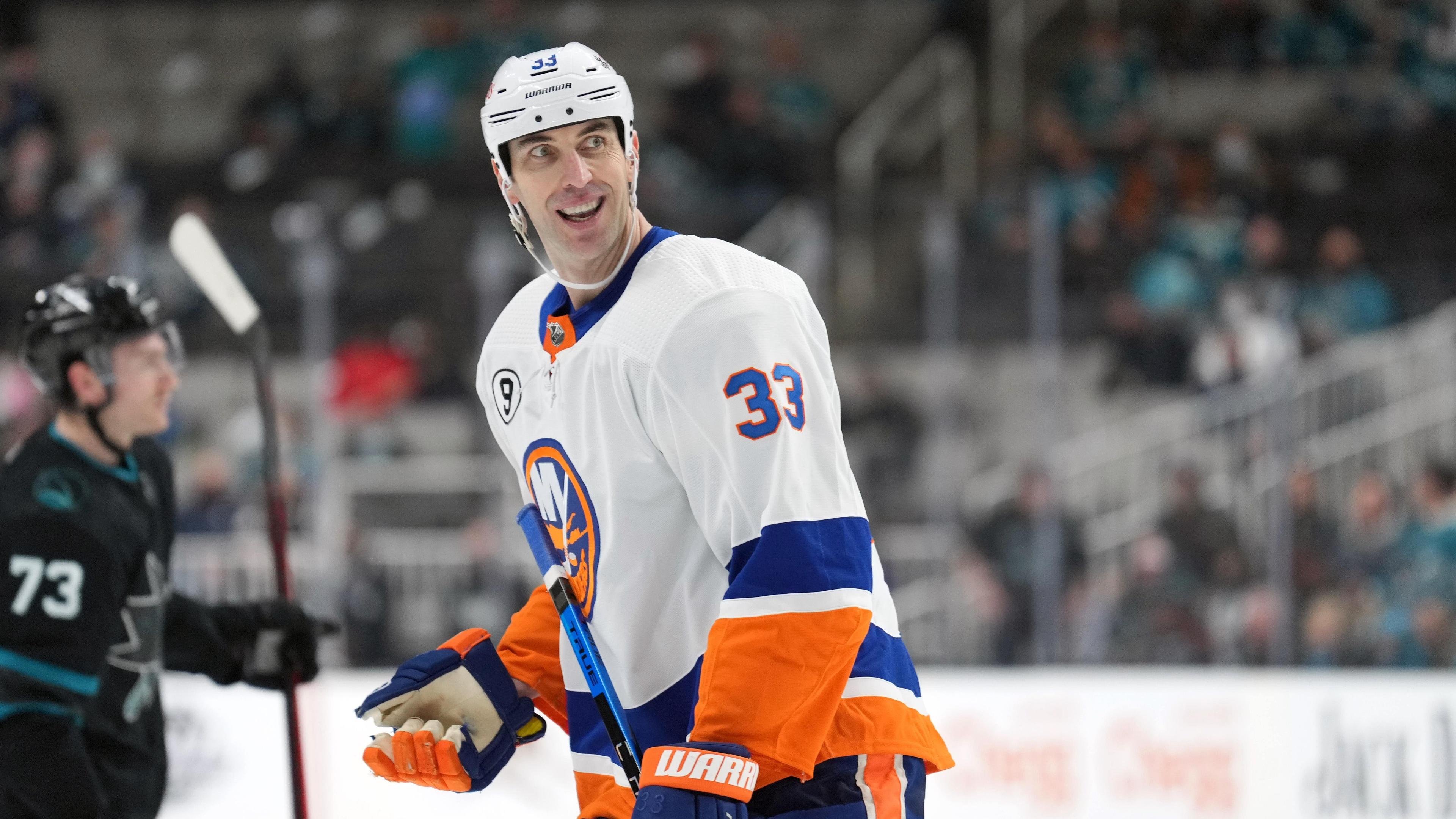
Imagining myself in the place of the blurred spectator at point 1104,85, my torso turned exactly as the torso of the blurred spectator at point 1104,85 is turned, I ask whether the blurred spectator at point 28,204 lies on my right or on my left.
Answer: on my right

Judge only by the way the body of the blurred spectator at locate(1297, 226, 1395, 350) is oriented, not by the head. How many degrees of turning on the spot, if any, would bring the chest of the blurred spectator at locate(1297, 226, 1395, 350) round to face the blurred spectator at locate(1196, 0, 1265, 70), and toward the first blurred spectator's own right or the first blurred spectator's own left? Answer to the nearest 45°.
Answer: approximately 180°

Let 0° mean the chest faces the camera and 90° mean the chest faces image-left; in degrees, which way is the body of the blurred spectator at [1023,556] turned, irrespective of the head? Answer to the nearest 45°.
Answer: approximately 0°

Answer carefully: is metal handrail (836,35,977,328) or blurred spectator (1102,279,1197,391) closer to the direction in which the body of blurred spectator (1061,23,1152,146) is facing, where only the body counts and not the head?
the blurred spectator

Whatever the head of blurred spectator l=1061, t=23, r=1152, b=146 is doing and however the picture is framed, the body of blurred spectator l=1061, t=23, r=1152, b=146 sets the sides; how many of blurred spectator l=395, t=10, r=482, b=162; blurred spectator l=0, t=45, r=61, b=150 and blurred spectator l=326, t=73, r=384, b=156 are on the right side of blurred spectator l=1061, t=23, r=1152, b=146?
3

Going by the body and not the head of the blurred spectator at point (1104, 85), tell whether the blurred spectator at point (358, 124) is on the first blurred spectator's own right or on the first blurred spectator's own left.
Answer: on the first blurred spectator's own right

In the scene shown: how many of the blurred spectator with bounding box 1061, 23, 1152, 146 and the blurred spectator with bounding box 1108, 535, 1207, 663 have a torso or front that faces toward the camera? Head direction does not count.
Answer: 2

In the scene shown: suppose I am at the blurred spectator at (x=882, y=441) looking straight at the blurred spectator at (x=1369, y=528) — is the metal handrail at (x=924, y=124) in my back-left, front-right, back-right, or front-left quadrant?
back-left

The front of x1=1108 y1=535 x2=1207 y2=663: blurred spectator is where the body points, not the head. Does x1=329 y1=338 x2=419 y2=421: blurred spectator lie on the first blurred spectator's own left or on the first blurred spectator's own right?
on the first blurred spectator's own right

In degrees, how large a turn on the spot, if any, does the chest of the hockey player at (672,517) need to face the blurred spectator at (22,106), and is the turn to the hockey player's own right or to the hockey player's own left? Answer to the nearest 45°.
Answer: approximately 90° to the hockey player's own right
